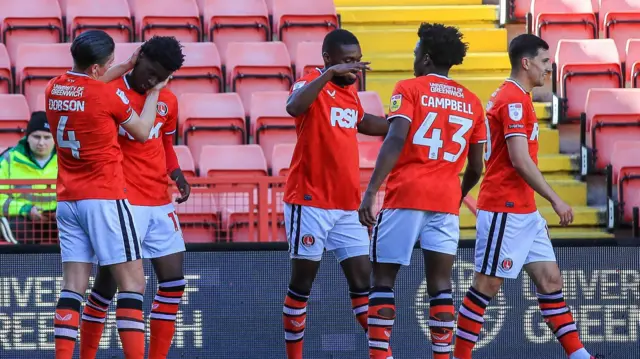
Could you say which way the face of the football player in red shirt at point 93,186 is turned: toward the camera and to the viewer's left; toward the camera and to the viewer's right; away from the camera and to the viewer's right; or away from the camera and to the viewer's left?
away from the camera and to the viewer's right

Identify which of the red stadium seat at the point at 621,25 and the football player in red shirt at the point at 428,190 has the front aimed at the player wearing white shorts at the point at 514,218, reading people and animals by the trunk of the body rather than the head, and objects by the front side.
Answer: the red stadium seat

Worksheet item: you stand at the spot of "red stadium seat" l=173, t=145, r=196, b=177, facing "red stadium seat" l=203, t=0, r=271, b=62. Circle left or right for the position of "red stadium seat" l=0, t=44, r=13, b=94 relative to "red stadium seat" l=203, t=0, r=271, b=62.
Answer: left

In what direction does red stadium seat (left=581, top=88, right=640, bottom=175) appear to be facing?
toward the camera

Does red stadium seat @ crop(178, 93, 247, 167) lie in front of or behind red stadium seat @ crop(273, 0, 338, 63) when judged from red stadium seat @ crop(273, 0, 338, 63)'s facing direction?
in front

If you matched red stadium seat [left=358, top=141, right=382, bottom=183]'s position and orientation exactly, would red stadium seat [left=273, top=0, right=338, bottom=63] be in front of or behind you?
behind

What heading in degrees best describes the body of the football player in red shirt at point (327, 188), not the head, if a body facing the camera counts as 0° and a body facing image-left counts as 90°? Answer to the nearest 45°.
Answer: approximately 315°

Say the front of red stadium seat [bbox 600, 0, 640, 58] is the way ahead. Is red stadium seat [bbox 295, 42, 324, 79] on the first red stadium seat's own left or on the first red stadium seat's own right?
on the first red stadium seat's own right

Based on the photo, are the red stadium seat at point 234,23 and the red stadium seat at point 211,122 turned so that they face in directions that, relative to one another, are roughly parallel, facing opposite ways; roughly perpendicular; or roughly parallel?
roughly parallel

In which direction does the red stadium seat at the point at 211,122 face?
toward the camera

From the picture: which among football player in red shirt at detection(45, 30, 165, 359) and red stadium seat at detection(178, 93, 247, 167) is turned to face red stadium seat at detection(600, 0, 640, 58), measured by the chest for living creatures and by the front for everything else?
the football player in red shirt

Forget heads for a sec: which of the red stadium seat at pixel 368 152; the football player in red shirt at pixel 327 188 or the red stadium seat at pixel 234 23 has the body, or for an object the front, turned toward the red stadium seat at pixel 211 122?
the red stadium seat at pixel 234 23

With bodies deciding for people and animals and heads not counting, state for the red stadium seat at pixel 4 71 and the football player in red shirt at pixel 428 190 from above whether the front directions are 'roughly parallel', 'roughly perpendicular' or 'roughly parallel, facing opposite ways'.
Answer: roughly parallel, facing opposite ways

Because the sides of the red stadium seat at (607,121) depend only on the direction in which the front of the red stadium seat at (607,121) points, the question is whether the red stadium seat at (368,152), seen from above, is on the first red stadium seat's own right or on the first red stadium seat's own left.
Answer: on the first red stadium seat's own right

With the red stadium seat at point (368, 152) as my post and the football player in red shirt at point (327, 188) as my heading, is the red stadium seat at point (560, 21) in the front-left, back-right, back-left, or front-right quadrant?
back-left

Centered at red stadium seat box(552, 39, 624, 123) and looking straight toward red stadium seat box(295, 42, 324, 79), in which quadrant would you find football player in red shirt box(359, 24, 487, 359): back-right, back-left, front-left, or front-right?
front-left

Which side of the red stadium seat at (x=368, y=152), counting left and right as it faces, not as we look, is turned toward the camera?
front

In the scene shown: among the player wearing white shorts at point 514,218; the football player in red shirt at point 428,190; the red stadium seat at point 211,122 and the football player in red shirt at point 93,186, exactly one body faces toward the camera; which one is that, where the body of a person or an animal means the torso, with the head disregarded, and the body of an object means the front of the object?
the red stadium seat
